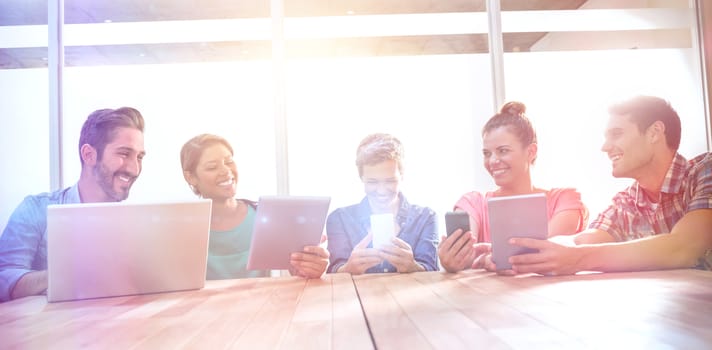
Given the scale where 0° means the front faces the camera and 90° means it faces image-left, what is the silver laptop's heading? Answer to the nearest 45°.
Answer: approximately 180°

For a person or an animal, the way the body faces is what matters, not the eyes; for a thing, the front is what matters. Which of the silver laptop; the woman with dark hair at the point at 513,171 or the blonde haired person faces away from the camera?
the silver laptop

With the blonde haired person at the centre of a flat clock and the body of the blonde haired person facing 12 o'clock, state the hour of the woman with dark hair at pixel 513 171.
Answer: The woman with dark hair is roughly at 9 o'clock from the blonde haired person.

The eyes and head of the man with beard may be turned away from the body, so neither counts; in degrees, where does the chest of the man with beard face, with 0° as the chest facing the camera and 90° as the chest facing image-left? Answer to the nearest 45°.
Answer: approximately 315°

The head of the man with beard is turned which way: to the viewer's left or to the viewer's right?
to the viewer's right

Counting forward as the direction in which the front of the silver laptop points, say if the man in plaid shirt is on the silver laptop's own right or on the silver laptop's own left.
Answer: on the silver laptop's own right

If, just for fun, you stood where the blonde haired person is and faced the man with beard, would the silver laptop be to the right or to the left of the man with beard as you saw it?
left

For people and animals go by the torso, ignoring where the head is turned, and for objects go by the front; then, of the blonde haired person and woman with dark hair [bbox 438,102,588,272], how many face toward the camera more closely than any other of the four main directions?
2

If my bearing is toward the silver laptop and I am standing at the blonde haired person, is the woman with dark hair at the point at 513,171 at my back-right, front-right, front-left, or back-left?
back-left
